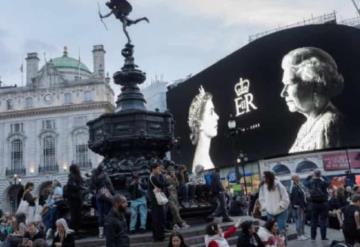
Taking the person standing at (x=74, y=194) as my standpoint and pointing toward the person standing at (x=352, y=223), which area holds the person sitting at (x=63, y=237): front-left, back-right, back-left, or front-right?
front-right

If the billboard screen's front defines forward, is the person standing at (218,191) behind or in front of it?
in front

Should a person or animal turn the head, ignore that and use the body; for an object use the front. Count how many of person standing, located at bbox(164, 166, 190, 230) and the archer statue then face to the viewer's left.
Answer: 1

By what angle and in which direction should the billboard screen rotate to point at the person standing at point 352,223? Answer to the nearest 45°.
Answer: approximately 45° to its left

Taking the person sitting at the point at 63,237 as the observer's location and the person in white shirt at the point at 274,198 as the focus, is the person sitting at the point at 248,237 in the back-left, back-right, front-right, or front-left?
front-right

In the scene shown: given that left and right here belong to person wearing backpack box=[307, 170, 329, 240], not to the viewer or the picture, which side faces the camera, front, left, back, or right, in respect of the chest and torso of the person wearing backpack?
back

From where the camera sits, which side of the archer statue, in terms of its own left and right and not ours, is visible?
left

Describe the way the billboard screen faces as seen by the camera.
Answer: facing the viewer and to the left of the viewer
